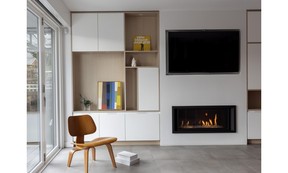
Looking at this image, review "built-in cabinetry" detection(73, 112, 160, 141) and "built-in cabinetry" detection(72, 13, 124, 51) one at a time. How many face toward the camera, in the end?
2

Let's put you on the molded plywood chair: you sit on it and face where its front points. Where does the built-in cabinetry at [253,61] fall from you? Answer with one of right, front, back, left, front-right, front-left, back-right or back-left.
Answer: front-left

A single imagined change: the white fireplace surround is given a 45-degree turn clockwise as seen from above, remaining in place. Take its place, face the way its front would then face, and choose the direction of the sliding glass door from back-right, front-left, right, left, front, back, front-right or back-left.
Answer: front

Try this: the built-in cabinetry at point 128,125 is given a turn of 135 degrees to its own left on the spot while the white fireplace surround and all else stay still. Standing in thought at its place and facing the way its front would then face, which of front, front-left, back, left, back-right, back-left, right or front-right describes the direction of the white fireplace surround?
front-right

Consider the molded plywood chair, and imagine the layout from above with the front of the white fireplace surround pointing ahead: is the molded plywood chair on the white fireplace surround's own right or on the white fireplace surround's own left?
on the white fireplace surround's own right

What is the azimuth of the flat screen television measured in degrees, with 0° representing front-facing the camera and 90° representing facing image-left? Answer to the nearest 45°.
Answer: approximately 0°

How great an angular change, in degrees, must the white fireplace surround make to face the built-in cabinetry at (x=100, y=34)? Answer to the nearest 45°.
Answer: approximately 90° to its right

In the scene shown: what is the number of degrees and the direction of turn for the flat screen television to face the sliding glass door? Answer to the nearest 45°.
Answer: approximately 45° to its right

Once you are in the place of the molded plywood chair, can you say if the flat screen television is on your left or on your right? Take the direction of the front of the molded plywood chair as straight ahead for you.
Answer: on your left

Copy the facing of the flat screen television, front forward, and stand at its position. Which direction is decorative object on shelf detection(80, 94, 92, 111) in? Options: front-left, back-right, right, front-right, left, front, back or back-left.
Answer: right

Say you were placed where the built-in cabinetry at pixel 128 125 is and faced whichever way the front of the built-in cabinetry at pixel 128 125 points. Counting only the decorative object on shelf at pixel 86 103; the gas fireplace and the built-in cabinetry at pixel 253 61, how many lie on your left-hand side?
2

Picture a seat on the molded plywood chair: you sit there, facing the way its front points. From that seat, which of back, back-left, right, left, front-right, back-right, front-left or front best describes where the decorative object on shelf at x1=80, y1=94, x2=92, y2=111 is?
back-left

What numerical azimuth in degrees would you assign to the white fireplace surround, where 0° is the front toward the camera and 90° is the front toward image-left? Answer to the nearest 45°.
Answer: approximately 0°
